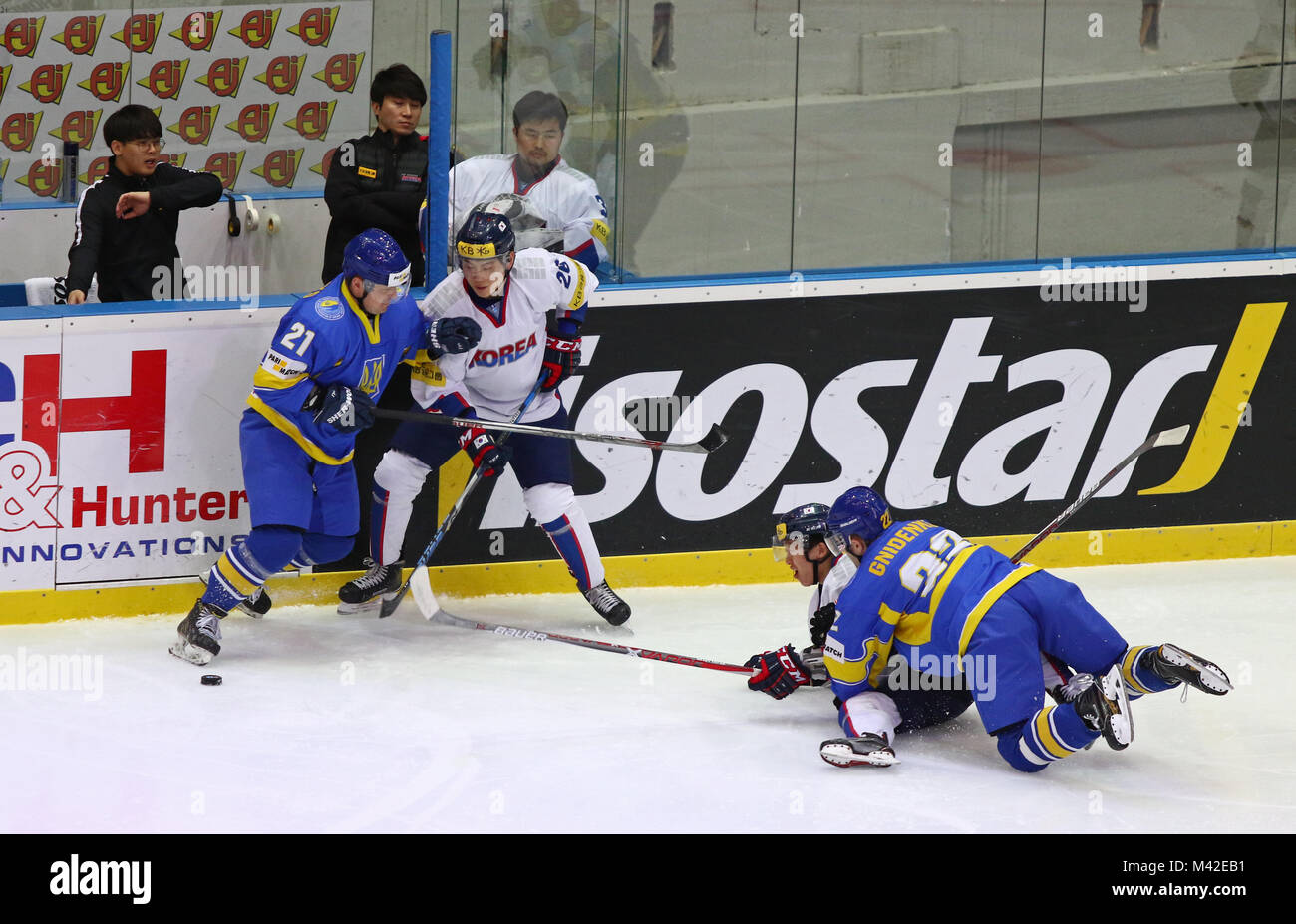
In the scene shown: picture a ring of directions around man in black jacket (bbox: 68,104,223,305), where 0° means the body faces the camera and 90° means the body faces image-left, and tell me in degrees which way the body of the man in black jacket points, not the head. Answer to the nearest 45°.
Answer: approximately 315°

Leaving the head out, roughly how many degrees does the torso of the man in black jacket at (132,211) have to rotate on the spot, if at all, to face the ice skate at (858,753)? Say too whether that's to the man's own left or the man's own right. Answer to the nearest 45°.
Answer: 0° — they already face it
